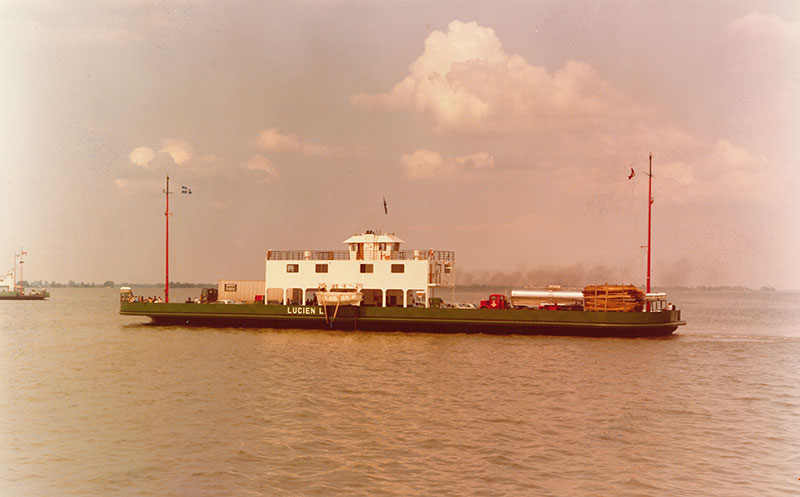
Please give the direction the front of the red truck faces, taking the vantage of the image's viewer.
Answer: facing to the left of the viewer
